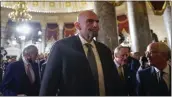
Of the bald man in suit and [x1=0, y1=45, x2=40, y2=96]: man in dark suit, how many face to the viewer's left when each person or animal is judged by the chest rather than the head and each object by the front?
0

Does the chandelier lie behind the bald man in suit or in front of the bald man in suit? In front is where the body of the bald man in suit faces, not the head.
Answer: behind

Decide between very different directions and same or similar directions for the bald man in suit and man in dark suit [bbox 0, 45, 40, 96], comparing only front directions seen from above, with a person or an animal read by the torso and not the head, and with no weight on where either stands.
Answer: same or similar directions

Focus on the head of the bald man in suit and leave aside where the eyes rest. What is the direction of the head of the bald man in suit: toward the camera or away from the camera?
toward the camera

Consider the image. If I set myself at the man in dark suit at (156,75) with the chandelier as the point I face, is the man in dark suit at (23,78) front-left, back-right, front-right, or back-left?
front-left

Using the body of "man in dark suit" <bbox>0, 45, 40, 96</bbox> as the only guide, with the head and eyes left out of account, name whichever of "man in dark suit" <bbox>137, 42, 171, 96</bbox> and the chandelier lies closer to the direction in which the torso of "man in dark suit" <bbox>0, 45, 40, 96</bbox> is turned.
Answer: the man in dark suit

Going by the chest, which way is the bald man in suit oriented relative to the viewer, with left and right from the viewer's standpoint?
facing the viewer and to the right of the viewer
